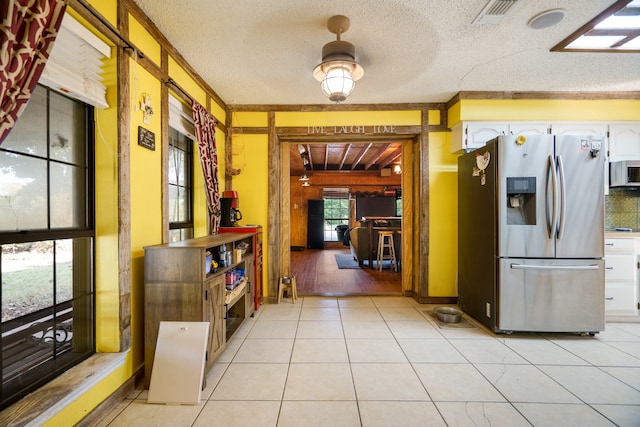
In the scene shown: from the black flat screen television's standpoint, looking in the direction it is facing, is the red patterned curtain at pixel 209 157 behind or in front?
in front

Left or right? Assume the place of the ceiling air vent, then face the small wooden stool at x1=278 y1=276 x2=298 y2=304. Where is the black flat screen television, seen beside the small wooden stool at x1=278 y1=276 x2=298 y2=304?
right

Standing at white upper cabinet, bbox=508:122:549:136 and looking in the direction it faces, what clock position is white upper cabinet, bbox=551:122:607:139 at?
white upper cabinet, bbox=551:122:607:139 is roughly at 8 o'clock from white upper cabinet, bbox=508:122:549:136.

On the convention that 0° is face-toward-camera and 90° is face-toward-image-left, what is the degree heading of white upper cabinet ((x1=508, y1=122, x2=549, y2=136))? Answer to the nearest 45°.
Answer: approximately 0°

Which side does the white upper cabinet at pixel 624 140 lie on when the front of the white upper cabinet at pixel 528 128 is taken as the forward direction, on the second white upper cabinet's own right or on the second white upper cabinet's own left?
on the second white upper cabinet's own left

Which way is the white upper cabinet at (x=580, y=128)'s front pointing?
toward the camera

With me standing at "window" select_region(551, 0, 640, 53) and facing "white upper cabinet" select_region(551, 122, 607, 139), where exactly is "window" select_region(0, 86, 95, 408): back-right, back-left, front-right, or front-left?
back-left

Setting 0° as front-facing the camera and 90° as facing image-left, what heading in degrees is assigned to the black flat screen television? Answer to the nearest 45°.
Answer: approximately 0°

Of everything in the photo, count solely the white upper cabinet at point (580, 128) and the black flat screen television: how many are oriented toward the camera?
2

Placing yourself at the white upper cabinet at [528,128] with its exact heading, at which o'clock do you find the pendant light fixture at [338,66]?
The pendant light fixture is roughly at 1 o'clock from the white upper cabinet.

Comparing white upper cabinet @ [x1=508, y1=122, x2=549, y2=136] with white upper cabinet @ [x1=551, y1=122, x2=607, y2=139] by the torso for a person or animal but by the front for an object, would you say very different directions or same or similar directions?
same or similar directions

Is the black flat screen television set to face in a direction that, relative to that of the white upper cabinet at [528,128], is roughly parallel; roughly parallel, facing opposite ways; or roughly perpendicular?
roughly parallel

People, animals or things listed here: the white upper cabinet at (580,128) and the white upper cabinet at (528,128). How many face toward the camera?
2

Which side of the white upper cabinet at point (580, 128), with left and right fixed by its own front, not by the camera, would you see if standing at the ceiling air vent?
front

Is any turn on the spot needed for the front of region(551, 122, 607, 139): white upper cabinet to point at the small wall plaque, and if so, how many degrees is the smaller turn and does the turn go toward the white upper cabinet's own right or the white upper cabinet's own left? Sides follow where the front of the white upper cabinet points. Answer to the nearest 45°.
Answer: approximately 45° to the white upper cabinet's own right

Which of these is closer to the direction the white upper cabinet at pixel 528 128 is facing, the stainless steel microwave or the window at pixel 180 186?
the window
